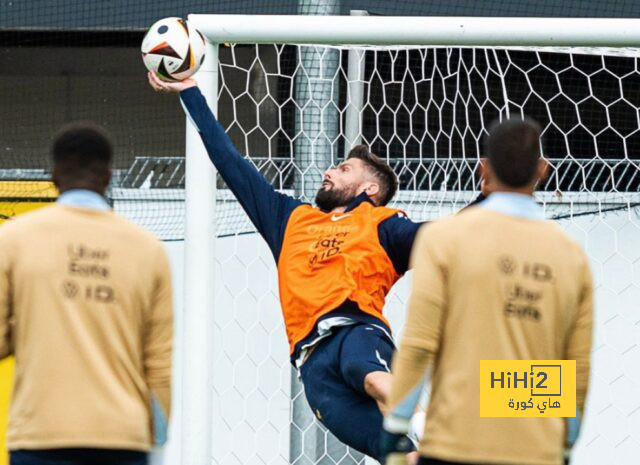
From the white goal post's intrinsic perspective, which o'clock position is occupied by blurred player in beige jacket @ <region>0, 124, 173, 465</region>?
The blurred player in beige jacket is roughly at 12 o'clock from the white goal post.

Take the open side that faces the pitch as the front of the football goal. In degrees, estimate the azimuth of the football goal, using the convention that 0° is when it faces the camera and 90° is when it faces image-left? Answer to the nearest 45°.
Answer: approximately 0°

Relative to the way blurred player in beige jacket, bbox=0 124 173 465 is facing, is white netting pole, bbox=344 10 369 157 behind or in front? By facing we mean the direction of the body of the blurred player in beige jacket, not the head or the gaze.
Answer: in front

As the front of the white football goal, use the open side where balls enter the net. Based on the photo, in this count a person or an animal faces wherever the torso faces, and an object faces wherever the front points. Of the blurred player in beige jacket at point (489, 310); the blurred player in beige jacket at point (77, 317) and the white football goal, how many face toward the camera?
1

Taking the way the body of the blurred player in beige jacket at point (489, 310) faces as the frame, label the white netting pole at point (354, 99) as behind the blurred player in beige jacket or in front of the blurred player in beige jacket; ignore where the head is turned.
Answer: in front

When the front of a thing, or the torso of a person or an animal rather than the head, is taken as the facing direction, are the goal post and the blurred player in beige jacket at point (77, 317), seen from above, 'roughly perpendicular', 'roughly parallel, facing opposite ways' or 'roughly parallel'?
roughly parallel, facing opposite ways

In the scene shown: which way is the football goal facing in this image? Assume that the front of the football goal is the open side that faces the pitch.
toward the camera

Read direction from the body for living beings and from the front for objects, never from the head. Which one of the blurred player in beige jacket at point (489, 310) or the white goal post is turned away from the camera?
the blurred player in beige jacket

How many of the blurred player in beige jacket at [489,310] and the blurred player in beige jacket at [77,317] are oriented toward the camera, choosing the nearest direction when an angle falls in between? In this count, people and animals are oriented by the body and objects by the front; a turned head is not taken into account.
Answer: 0

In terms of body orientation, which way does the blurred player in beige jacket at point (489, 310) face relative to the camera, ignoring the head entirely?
away from the camera

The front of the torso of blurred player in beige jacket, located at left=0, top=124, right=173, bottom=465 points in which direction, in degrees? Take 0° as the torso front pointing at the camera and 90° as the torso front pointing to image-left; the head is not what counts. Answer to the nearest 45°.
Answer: approximately 180°

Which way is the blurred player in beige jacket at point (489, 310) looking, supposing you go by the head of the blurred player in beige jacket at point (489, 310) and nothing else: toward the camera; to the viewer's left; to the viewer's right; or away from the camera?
away from the camera

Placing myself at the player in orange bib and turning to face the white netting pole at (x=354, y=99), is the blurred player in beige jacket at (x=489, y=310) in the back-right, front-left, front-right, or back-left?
back-right

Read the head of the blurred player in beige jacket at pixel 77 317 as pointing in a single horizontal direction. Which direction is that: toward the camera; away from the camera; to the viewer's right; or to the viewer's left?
away from the camera

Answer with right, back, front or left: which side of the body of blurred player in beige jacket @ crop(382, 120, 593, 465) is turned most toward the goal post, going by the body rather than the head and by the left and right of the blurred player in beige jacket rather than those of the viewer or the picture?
front
